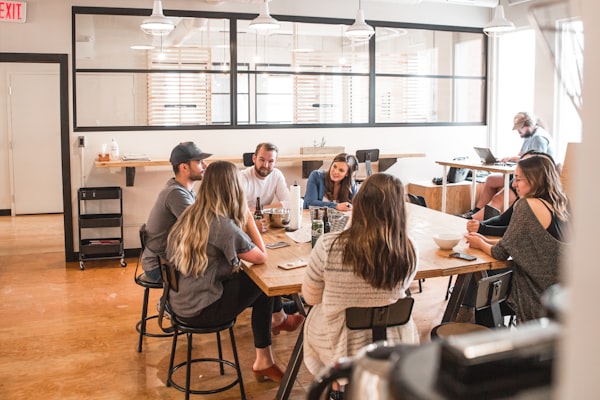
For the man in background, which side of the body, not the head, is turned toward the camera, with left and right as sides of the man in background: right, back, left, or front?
left

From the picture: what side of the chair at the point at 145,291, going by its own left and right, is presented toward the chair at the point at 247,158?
left

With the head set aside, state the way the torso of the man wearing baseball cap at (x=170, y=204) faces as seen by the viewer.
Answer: to the viewer's right

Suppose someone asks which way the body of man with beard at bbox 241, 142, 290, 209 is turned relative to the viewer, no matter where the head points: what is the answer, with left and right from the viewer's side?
facing the viewer

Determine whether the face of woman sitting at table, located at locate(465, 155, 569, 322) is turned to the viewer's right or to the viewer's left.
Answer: to the viewer's left

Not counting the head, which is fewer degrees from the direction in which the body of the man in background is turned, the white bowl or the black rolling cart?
the black rolling cart

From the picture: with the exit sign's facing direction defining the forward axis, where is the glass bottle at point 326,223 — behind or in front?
in front

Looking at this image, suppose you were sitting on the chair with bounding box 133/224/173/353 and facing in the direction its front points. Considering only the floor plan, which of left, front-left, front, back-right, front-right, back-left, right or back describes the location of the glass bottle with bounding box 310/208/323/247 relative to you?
front-right

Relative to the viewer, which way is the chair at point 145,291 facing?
to the viewer's right

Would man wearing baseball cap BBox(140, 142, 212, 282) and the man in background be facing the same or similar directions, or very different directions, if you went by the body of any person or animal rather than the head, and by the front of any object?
very different directions

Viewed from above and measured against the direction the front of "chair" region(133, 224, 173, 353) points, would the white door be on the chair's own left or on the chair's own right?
on the chair's own left
